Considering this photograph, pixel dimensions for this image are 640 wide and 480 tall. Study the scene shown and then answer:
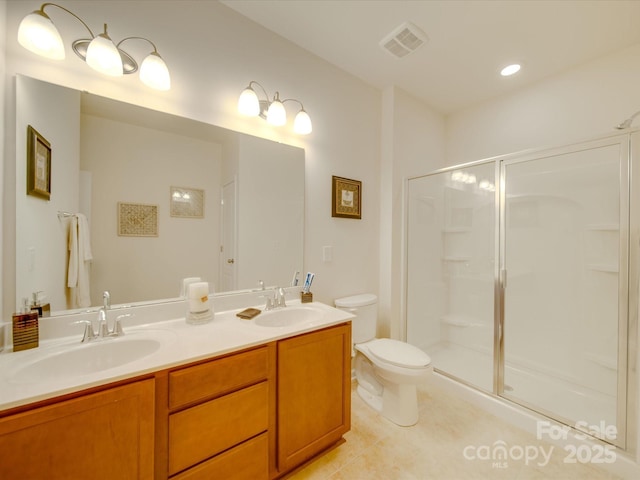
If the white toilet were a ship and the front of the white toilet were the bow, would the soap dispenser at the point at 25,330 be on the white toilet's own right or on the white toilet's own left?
on the white toilet's own right

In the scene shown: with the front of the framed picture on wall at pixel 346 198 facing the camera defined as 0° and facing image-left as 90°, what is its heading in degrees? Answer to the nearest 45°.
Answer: approximately 315°

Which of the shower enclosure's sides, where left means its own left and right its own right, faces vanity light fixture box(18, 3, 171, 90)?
front

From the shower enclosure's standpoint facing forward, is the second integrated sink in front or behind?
in front

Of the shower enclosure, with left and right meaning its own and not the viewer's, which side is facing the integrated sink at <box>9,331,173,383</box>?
front

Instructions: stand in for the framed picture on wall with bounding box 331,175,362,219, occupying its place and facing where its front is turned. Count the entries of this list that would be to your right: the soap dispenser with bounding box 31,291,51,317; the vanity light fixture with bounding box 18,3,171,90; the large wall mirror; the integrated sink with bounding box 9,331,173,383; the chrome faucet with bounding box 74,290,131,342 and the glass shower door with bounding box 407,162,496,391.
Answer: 5

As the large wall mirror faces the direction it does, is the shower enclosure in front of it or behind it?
in front

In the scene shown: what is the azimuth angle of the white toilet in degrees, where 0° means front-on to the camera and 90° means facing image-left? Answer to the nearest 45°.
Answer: approximately 315°

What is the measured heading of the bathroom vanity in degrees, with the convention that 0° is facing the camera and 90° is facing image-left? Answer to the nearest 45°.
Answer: approximately 315°

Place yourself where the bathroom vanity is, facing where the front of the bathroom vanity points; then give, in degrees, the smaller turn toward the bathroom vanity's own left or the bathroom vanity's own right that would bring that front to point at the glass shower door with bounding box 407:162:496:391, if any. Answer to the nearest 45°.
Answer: approximately 45° to the bathroom vanity's own left
